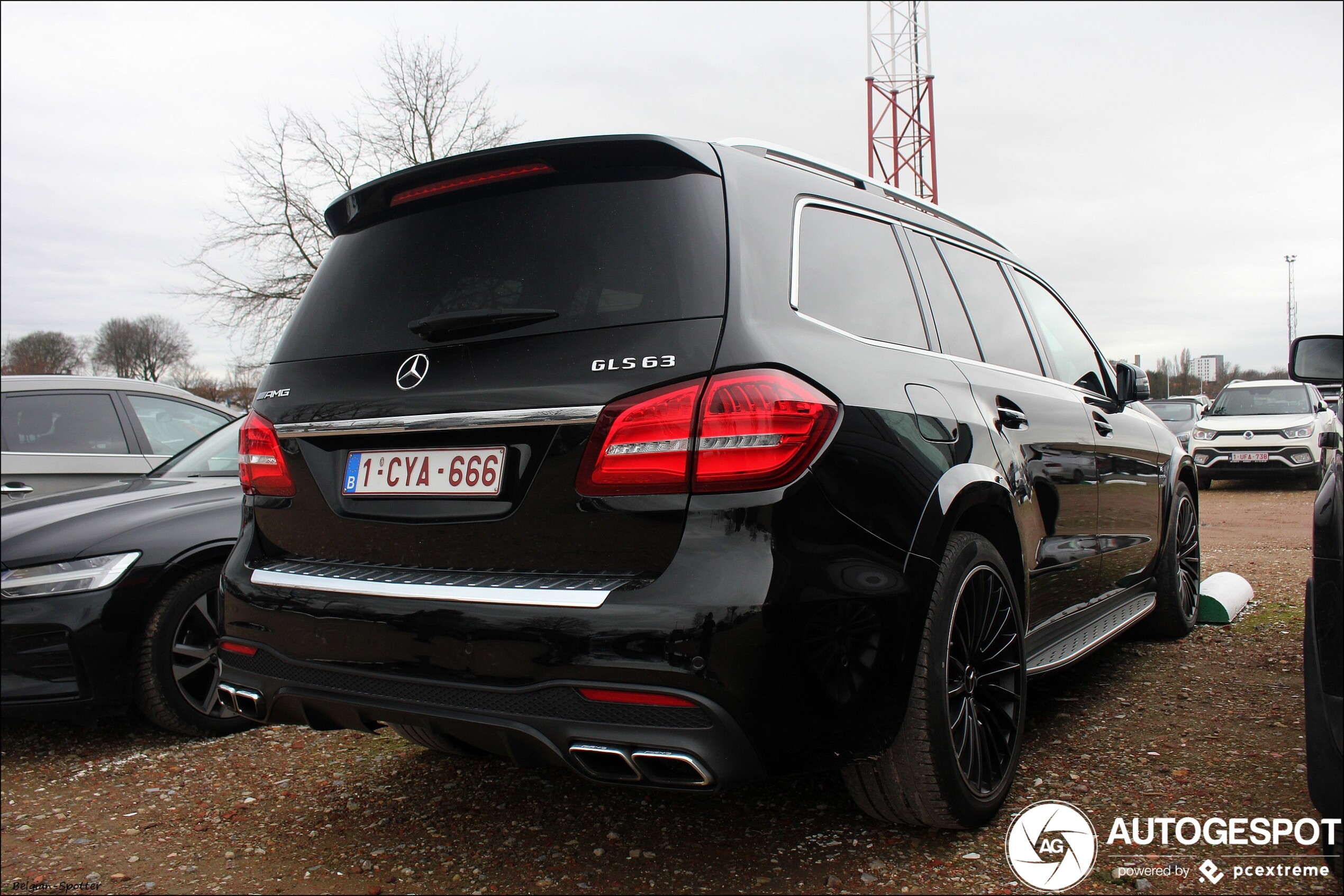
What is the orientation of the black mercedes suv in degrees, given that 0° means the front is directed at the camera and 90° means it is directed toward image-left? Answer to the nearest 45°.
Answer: approximately 225°

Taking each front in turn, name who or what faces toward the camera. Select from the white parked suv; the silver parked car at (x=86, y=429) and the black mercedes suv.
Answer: the white parked suv

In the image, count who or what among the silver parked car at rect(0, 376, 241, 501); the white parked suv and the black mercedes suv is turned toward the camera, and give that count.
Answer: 1

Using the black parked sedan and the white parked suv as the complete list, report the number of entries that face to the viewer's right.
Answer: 0

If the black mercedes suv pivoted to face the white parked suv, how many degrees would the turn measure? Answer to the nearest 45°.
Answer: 0° — it already faces it

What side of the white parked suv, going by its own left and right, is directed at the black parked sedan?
front

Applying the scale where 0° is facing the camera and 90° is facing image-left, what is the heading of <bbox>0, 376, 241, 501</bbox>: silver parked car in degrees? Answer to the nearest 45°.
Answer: approximately 270°

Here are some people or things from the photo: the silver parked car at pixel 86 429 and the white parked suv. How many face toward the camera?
1

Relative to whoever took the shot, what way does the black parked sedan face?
facing the viewer and to the left of the viewer

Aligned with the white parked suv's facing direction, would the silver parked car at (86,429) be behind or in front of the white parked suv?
in front

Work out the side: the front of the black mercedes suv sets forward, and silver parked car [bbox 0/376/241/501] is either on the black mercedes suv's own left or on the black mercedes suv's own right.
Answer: on the black mercedes suv's own left

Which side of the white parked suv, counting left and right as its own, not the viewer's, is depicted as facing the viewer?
front
